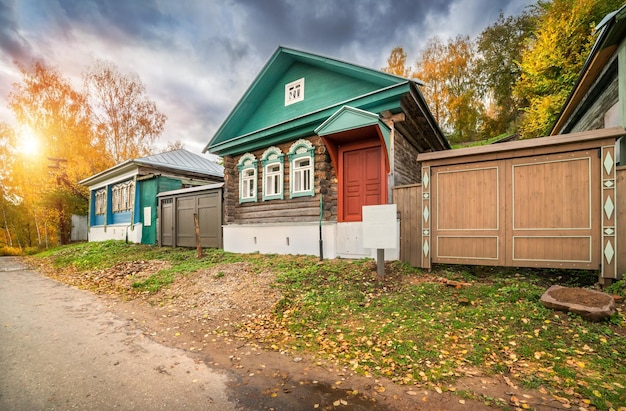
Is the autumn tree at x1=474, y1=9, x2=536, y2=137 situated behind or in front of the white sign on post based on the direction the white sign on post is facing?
behind

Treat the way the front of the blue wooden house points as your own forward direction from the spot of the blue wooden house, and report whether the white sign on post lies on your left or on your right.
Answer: on your left

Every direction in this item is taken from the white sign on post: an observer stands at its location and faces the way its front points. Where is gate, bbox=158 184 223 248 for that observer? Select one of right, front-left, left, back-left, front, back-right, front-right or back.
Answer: back-right

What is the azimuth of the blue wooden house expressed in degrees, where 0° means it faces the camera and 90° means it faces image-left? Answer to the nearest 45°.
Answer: approximately 45°

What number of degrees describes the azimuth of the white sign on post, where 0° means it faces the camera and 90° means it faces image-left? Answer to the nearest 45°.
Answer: approximately 0°

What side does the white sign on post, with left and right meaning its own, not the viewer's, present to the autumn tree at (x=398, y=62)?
back

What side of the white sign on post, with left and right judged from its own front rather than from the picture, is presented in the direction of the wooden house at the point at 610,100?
left
